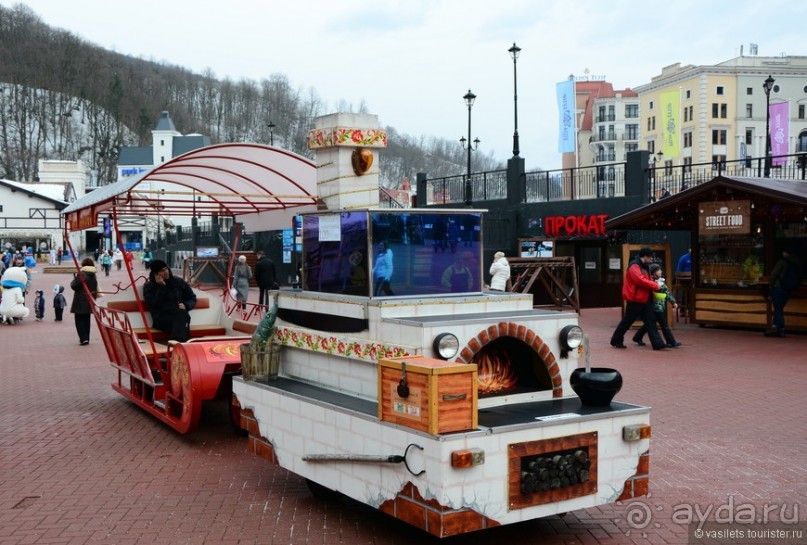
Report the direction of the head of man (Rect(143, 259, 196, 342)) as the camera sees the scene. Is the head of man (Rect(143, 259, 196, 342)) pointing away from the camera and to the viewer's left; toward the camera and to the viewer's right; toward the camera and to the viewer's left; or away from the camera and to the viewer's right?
toward the camera and to the viewer's right

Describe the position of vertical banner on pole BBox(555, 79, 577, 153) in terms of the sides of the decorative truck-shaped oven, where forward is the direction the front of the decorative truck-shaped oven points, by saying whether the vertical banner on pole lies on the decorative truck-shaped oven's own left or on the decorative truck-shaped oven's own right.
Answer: on the decorative truck-shaped oven's own left

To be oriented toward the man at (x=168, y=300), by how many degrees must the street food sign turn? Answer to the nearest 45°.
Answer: approximately 45° to its right

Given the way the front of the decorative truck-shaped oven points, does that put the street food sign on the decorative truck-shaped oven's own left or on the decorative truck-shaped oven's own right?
on the decorative truck-shaped oven's own left

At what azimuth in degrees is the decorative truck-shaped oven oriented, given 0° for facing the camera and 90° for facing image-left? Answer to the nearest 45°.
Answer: approximately 315°

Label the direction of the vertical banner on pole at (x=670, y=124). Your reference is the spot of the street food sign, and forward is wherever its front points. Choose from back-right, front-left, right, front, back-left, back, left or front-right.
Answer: back

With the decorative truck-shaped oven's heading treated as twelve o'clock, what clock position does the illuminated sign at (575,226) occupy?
The illuminated sign is roughly at 8 o'clock from the decorative truck-shaped oven.

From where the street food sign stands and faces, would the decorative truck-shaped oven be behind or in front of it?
in front

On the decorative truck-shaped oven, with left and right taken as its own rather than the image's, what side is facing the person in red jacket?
left
